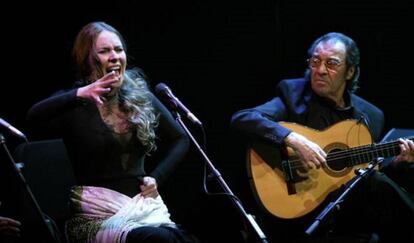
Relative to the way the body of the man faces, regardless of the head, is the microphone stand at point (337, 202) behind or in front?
in front

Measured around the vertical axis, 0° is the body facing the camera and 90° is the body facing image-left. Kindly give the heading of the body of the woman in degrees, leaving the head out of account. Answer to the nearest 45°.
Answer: approximately 315°

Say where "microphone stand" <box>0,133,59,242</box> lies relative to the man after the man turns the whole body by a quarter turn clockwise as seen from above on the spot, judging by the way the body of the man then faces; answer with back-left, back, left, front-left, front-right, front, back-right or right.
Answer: front-left

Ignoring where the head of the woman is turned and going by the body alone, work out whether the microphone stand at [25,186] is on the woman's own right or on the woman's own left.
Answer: on the woman's own right

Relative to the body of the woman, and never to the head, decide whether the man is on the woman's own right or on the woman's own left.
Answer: on the woman's own left

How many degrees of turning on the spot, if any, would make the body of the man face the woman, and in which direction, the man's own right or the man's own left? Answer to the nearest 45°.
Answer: approximately 45° to the man's own right

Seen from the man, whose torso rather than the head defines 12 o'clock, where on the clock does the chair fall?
The chair is roughly at 2 o'clock from the man.

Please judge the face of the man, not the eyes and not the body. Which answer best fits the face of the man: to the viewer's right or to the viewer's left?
to the viewer's left

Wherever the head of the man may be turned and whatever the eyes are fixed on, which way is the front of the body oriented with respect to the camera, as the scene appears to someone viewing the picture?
toward the camera

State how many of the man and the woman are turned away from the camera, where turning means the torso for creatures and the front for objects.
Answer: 0
